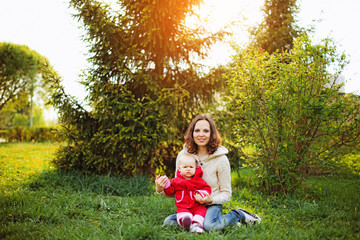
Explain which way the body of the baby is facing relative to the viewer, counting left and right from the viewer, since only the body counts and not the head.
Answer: facing the viewer

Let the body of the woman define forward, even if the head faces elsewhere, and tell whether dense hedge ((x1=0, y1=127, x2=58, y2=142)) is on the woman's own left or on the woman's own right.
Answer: on the woman's own right

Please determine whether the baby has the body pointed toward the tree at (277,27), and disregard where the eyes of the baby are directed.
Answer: no

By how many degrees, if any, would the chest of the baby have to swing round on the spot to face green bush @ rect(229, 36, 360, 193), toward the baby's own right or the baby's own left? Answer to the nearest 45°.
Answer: approximately 135° to the baby's own left

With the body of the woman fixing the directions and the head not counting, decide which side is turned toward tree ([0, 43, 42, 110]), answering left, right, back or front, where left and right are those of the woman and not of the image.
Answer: back

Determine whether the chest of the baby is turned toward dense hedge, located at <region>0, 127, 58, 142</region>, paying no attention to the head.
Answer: no

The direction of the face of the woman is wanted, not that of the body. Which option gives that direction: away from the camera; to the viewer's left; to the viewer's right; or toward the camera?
toward the camera

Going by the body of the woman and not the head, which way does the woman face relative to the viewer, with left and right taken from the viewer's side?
facing the viewer and to the left of the viewer

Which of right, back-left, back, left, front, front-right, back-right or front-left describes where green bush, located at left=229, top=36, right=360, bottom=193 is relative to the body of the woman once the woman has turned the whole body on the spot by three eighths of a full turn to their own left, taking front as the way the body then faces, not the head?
front-left

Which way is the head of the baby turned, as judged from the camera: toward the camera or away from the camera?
toward the camera

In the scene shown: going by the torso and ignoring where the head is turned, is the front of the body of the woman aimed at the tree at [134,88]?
no

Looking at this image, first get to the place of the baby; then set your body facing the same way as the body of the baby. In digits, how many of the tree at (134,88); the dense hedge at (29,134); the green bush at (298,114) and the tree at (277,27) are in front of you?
0
